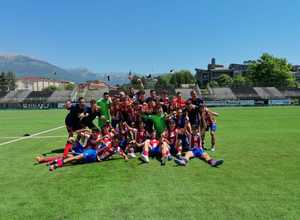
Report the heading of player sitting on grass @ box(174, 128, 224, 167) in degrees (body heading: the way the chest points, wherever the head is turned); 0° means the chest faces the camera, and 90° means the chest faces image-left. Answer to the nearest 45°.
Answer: approximately 0°

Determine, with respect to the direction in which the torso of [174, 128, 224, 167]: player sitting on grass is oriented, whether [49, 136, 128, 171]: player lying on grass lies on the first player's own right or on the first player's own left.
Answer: on the first player's own right

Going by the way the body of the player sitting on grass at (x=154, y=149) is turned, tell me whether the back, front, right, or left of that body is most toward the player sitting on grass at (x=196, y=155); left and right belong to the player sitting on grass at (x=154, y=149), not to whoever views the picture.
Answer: left

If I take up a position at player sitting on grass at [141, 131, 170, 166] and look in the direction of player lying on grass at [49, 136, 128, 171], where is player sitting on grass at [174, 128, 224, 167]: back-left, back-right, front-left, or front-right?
back-left

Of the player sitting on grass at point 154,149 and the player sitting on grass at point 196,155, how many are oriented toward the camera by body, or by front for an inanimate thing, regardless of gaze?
2

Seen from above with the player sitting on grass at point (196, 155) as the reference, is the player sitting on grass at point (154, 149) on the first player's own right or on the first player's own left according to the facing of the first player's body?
on the first player's own right

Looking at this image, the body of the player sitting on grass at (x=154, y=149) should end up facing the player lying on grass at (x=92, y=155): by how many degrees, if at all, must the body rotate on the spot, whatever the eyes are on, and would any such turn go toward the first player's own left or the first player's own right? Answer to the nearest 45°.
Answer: approximately 90° to the first player's own right

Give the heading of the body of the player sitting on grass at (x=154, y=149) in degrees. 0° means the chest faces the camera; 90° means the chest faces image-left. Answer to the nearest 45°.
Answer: approximately 0°
